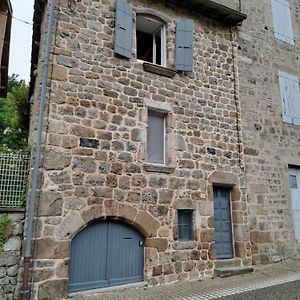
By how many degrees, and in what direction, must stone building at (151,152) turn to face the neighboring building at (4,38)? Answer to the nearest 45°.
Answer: approximately 135° to its right

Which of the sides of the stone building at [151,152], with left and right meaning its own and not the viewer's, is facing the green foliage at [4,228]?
right

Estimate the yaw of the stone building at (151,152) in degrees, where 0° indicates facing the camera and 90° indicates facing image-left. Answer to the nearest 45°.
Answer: approximately 315°

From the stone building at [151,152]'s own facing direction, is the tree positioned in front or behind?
behind
